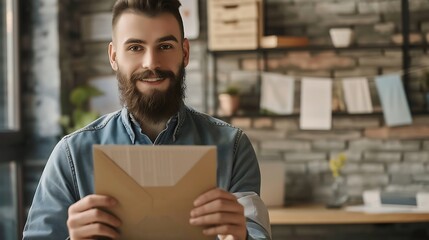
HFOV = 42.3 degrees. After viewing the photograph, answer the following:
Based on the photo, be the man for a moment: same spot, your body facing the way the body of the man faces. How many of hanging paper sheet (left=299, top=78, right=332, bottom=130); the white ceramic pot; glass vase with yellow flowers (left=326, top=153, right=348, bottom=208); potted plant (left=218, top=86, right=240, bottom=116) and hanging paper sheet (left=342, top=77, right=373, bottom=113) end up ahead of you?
0

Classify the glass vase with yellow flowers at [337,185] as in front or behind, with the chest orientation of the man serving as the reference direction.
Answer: behind

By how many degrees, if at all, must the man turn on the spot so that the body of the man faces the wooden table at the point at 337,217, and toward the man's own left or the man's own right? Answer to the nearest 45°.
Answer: approximately 135° to the man's own left

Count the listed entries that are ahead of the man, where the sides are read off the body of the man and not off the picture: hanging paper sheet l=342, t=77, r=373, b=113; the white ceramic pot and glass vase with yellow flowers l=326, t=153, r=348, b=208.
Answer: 0

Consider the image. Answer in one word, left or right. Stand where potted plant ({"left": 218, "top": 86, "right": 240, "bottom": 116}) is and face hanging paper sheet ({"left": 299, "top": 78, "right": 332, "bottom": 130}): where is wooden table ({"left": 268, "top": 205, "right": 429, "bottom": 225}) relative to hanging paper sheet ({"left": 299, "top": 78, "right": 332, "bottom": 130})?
right

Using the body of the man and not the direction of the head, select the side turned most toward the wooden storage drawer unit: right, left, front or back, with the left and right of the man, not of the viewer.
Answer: back

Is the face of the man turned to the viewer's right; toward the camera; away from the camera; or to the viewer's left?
toward the camera

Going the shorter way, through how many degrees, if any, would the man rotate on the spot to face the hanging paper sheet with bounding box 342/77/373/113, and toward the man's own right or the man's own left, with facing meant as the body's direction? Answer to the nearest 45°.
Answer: approximately 135° to the man's own left

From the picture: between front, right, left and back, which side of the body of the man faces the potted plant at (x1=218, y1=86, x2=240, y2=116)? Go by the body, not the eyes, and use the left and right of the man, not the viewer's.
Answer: back

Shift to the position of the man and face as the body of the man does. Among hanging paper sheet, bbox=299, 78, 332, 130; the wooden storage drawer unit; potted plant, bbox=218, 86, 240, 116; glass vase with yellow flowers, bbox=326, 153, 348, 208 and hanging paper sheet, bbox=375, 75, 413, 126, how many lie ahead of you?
0

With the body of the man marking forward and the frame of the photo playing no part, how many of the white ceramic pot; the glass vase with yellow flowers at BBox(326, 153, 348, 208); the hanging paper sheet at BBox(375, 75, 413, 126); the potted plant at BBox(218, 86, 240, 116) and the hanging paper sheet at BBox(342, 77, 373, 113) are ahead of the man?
0

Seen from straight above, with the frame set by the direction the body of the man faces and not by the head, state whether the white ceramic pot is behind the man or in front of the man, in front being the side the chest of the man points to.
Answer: behind

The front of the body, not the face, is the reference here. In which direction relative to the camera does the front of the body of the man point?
toward the camera

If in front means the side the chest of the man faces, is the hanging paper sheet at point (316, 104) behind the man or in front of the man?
behind

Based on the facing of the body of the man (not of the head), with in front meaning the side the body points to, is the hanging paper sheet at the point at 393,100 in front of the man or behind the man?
behind
